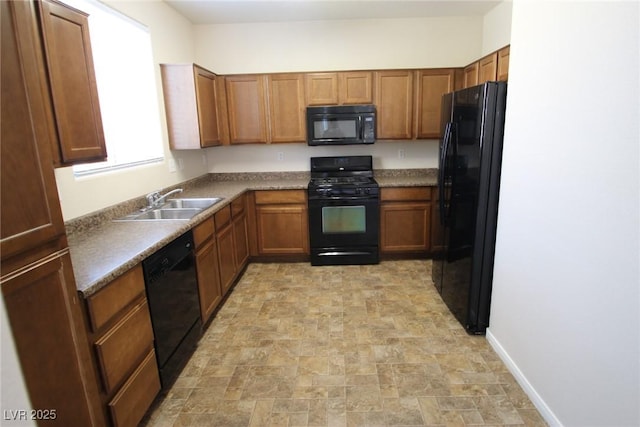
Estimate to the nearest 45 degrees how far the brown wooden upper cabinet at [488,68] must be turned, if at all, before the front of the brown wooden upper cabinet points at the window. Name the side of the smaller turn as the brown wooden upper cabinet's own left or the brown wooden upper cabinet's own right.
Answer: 0° — it already faces it

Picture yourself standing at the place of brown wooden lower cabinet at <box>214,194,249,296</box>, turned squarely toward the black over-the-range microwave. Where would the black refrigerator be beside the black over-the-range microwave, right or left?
right

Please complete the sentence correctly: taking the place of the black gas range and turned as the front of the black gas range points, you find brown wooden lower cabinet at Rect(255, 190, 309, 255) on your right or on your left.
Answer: on your right

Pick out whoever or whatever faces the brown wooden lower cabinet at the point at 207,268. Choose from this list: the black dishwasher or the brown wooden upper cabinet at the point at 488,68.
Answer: the brown wooden upper cabinet

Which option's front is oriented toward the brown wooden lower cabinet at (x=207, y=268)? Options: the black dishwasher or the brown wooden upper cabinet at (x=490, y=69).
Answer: the brown wooden upper cabinet

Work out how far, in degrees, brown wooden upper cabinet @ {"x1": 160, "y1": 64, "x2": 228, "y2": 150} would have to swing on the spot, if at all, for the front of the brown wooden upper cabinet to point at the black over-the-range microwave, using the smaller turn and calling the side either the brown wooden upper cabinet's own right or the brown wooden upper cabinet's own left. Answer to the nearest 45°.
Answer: approximately 45° to the brown wooden upper cabinet's own left

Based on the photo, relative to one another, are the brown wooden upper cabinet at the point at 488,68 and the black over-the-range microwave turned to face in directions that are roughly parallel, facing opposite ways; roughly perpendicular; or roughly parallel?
roughly perpendicular

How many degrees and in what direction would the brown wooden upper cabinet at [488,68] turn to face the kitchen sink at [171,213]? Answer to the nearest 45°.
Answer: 0° — it already faces it

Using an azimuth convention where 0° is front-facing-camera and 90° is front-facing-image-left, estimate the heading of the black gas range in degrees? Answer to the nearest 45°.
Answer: approximately 0°

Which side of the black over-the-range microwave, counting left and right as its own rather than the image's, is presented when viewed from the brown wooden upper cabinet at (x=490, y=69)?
left

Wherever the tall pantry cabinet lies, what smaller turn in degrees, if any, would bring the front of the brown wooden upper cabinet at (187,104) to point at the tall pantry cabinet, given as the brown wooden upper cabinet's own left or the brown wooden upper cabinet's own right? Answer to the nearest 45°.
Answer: approximately 45° to the brown wooden upper cabinet's own right

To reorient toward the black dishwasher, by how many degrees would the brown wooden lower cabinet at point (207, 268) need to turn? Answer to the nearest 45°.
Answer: approximately 45° to its right

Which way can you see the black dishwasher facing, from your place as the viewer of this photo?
facing the viewer and to the right of the viewer
